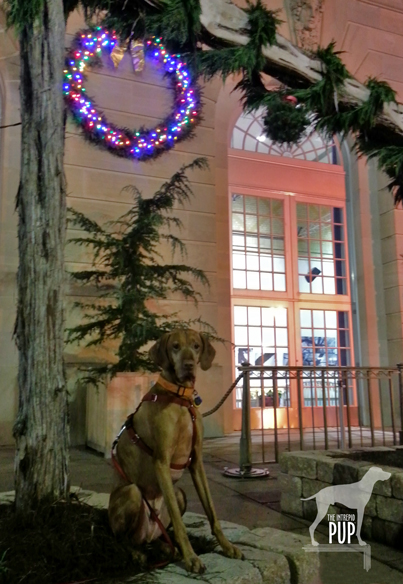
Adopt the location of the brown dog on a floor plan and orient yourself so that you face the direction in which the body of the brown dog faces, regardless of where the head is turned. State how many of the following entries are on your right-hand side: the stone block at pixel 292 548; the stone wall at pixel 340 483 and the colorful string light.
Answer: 0

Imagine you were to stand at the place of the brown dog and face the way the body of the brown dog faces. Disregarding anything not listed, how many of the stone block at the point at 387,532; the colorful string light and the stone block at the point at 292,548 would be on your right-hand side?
0

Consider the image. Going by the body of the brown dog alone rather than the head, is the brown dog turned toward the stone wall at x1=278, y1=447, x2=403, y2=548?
no

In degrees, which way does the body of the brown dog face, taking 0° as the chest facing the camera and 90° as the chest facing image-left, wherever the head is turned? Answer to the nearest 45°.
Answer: approximately 315°

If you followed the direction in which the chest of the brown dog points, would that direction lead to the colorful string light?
no

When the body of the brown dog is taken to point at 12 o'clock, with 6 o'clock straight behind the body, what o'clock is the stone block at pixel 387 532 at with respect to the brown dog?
The stone block is roughly at 9 o'clock from the brown dog.

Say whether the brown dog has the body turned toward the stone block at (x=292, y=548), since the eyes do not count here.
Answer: no
